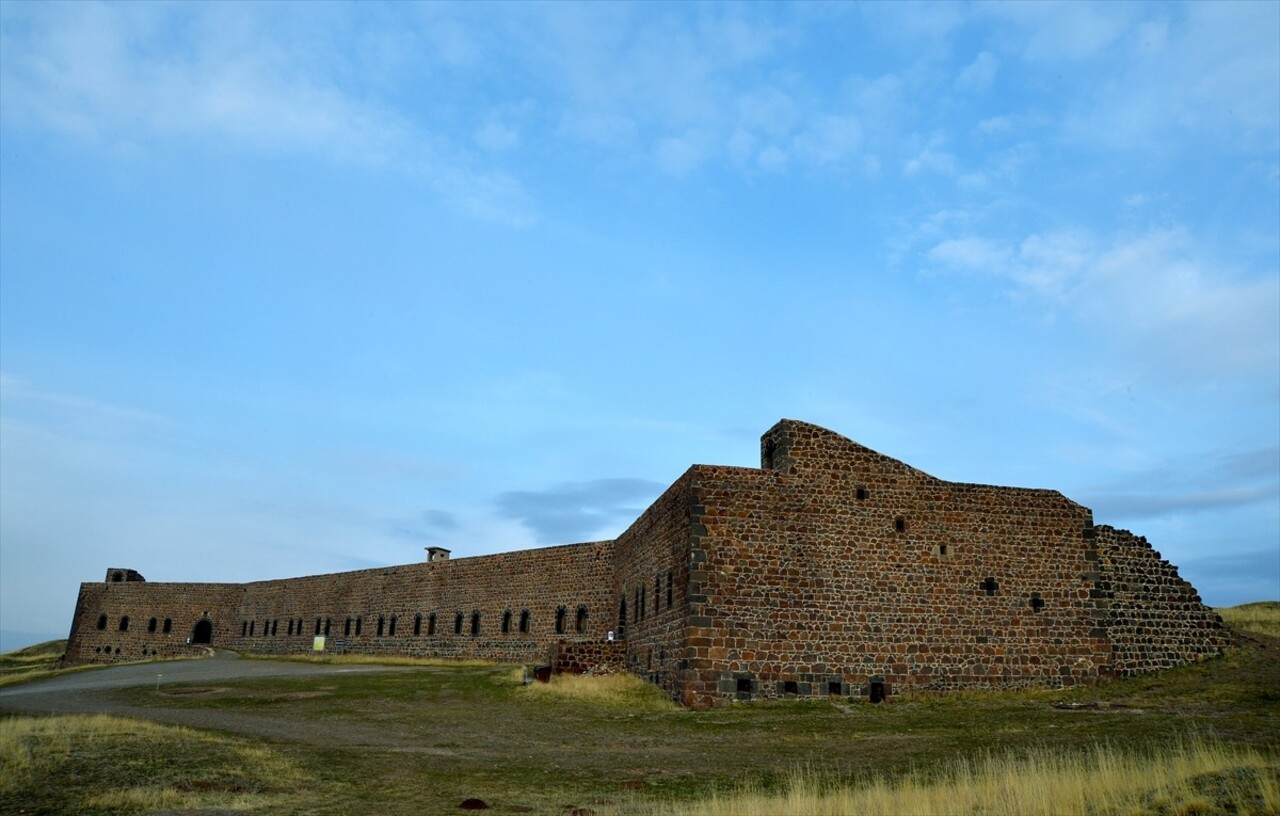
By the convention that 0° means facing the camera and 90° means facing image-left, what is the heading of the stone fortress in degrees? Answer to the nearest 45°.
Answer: approximately 45°
